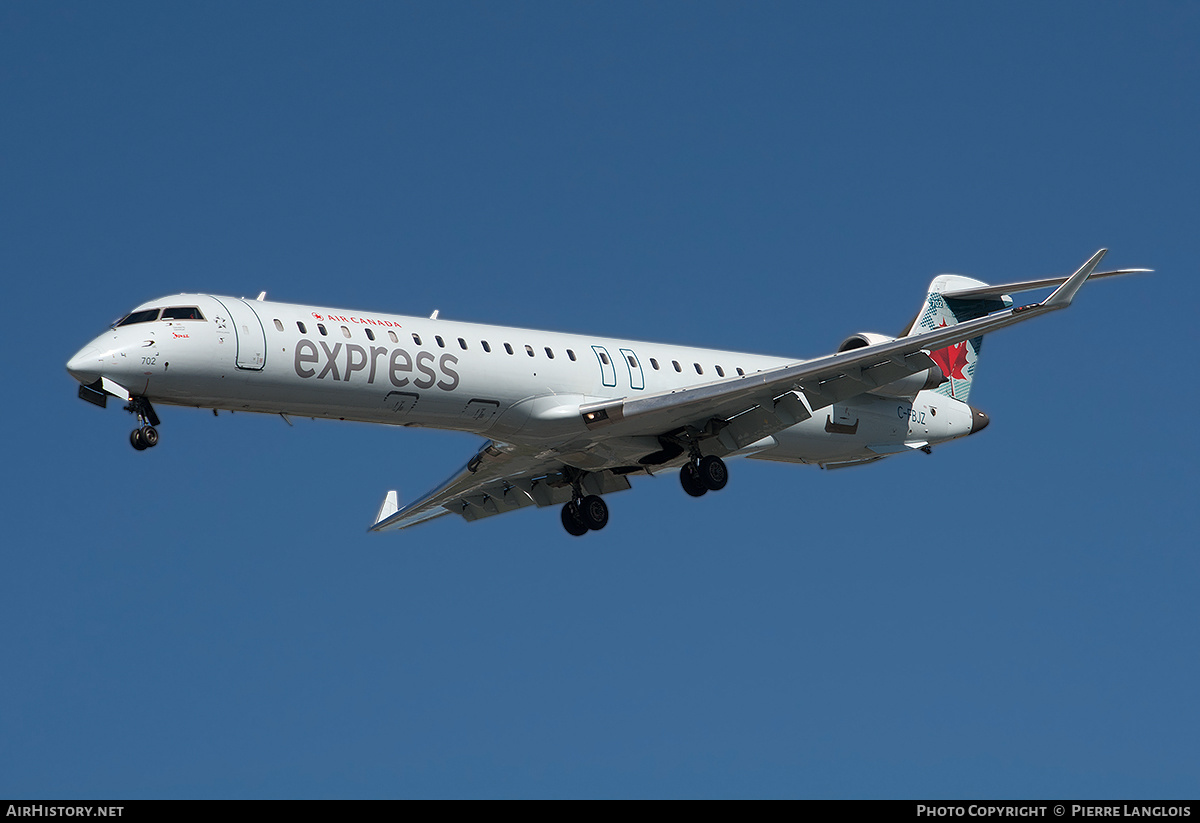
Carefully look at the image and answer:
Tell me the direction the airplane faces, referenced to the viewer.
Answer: facing the viewer and to the left of the viewer
